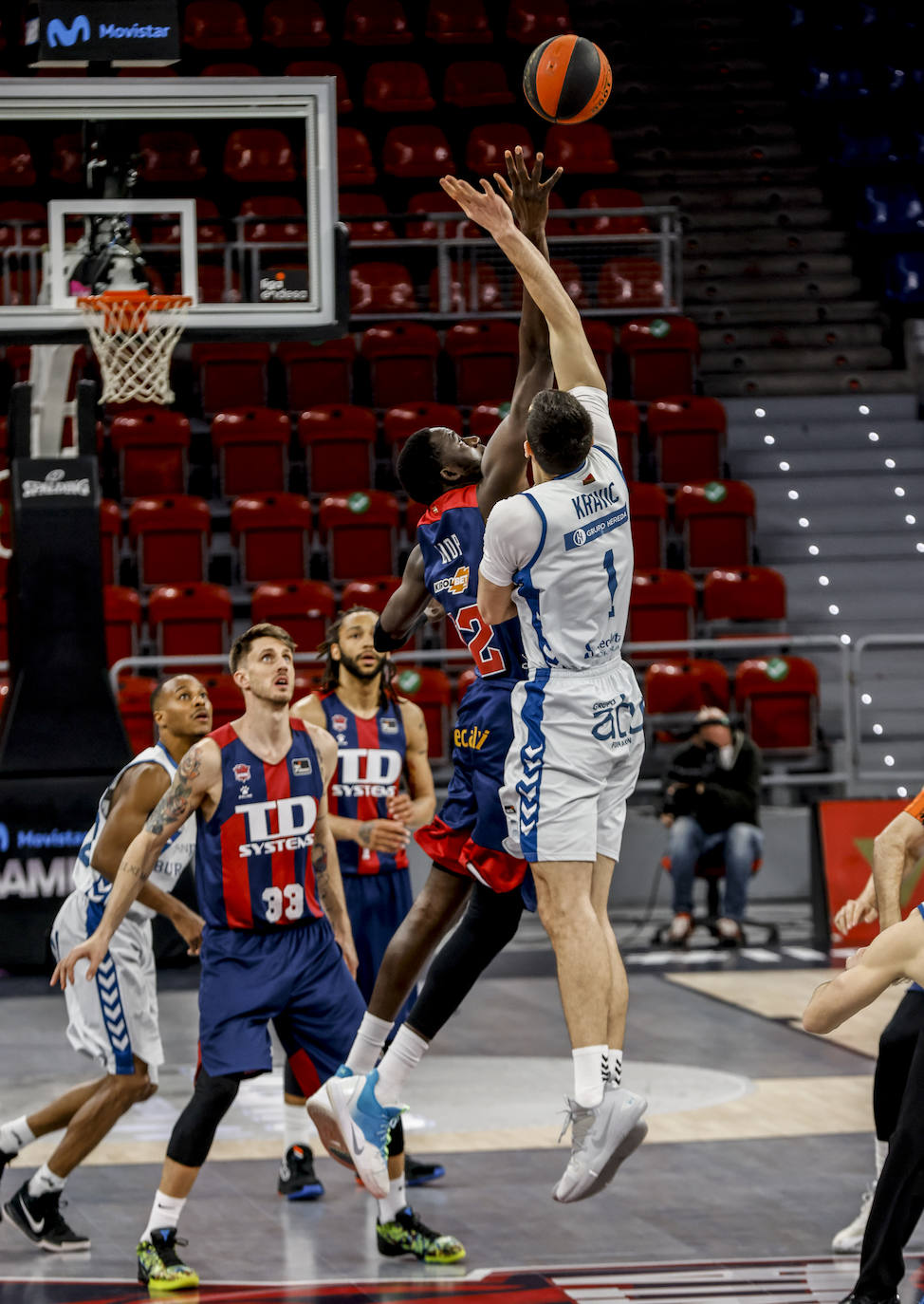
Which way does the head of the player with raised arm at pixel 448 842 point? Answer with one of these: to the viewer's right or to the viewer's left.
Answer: to the viewer's right

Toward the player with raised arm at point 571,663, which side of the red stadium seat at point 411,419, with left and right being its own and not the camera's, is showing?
front

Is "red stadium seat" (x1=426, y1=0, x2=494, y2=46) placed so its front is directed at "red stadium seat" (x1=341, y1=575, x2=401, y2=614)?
yes

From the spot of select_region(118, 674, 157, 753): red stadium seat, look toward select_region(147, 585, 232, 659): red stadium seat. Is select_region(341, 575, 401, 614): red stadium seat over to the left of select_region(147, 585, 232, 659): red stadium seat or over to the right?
right

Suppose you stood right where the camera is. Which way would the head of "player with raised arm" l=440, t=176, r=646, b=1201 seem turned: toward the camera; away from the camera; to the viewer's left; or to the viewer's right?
away from the camera

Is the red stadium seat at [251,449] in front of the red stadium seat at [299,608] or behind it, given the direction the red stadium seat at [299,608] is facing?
behind

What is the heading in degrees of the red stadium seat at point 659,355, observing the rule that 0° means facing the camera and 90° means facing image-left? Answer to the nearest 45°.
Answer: approximately 0°

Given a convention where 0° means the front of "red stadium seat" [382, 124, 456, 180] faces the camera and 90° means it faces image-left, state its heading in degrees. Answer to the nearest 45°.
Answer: approximately 0°

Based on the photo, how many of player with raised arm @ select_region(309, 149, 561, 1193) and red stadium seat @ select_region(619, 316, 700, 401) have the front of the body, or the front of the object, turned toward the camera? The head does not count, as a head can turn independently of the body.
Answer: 1

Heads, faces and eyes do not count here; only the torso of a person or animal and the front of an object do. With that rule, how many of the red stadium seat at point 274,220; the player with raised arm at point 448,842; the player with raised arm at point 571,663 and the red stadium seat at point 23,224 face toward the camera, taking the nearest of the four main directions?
2

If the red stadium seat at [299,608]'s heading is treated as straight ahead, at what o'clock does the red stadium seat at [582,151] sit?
the red stadium seat at [582,151] is roughly at 7 o'clock from the red stadium seat at [299,608].
